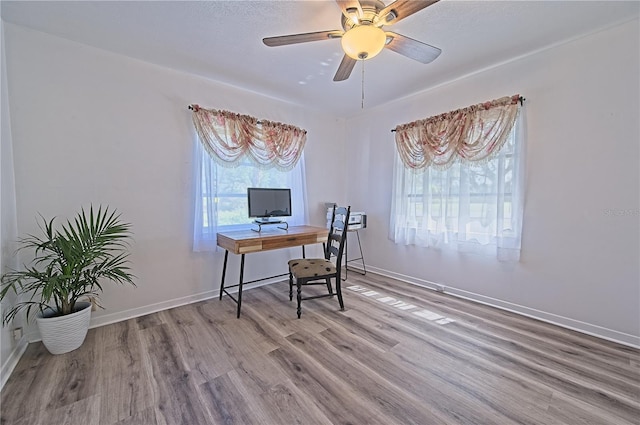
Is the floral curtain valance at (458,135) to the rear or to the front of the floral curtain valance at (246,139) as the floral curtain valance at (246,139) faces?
to the front

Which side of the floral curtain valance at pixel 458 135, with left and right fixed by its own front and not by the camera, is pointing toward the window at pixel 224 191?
front

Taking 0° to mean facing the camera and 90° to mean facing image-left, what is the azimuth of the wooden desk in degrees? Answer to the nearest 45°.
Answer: approximately 315°

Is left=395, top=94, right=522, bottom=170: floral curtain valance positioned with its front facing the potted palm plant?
yes

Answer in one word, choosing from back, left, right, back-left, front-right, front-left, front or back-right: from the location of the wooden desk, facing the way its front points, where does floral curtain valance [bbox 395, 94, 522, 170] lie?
front-left

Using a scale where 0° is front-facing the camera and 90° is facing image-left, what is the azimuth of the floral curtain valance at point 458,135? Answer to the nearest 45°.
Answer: approximately 45°

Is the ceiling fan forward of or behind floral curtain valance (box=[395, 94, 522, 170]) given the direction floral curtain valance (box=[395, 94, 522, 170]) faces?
forward

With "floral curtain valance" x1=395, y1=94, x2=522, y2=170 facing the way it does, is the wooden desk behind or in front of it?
in front

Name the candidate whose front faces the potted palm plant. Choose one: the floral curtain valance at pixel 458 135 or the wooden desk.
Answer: the floral curtain valance

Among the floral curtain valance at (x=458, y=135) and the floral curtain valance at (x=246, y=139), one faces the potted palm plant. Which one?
the floral curtain valance at (x=458, y=135)

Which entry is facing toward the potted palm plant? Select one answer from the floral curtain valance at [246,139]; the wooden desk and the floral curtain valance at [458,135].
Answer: the floral curtain valance at [458,135]

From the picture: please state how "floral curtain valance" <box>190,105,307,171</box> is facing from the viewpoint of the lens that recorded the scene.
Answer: facing the viewer and to the right of the viewer
